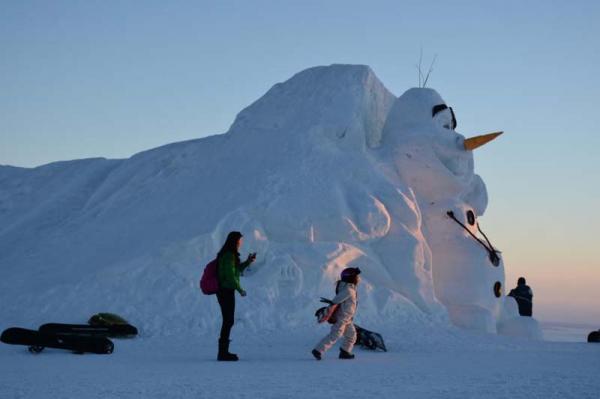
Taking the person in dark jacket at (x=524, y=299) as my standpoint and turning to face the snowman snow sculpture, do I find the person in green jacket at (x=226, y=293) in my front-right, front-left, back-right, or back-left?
front-left

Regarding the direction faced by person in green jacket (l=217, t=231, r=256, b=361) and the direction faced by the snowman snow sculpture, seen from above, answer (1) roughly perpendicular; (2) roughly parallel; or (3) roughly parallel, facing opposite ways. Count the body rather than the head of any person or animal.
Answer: roughly parallel

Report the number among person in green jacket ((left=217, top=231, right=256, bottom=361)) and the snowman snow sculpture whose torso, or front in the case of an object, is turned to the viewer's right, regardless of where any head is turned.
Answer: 2

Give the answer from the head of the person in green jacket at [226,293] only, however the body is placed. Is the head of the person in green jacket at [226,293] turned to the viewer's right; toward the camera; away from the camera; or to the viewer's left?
to the viewer's right

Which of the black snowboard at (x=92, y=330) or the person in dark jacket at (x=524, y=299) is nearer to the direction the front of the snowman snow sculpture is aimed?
the person in dark jacket

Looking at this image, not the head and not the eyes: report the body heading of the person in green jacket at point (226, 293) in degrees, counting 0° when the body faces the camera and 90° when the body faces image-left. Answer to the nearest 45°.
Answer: approximately 270°

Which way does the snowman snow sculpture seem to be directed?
to the viewer's right

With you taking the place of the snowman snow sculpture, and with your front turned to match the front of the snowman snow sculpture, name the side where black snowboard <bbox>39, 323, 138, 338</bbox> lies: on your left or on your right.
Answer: on your right

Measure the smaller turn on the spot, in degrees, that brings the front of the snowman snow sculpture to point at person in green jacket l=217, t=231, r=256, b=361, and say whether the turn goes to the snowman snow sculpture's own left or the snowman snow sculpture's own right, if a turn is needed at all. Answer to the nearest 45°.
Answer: approximately 90° to the snowman snow sculpture's own right

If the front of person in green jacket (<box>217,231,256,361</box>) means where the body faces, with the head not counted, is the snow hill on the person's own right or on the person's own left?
on the person's own left
